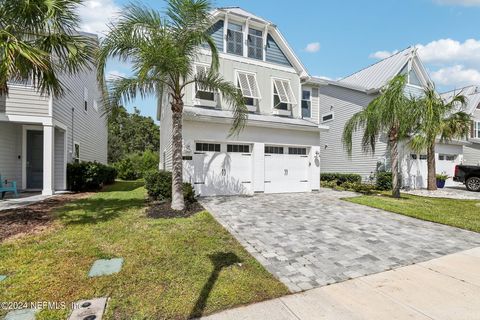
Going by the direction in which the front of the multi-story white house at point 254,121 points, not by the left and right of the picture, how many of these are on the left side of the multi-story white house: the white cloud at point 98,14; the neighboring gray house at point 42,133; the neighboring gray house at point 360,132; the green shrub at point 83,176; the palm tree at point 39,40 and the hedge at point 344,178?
2

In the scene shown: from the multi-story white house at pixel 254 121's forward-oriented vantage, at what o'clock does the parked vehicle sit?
The parked vehicle is roughly at 10 o'clock from the multi-story white house.

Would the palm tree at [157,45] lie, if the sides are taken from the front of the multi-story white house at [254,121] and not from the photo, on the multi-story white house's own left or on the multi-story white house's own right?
on the multi-story white house's own right

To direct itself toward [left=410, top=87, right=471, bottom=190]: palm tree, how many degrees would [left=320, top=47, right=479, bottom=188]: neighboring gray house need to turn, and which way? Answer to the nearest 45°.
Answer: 0° — it already faces it

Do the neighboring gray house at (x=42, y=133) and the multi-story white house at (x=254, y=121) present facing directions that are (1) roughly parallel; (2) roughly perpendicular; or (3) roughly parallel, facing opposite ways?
roughly parallel

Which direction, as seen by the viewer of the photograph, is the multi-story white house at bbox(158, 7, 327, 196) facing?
facing the viewer and to the right of the viewer

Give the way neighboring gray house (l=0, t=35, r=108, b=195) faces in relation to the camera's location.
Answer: facing the viewer

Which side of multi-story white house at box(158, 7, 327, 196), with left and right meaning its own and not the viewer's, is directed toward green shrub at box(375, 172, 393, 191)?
left

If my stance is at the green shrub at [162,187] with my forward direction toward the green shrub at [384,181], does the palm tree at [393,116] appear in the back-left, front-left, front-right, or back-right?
front-right

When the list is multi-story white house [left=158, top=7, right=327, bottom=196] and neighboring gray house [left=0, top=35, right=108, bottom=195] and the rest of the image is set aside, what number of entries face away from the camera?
0

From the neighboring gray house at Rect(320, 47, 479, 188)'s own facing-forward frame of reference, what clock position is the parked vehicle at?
The parked vehicle is roughly at 10 o'clock from the neighboring gray house.

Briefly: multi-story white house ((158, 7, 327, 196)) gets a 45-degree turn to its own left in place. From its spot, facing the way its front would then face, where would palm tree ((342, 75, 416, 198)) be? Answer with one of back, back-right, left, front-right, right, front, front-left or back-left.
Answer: front
